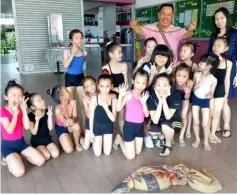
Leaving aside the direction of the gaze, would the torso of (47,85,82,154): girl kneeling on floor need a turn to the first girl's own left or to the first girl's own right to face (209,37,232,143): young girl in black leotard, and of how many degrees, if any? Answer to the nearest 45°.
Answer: approximately 45° to the first girl's own left

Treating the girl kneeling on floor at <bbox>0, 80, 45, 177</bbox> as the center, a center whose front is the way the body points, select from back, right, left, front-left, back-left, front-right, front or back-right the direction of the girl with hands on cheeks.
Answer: front-left

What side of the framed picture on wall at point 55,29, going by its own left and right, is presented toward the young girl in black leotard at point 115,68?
front

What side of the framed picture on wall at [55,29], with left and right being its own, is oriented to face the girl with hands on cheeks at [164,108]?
front

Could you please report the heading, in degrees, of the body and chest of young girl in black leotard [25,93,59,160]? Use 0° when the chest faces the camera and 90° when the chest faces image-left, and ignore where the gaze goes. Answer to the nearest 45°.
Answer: approximately 315°

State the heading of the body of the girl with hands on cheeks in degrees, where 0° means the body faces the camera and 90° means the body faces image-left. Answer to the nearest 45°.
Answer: approximately 0°

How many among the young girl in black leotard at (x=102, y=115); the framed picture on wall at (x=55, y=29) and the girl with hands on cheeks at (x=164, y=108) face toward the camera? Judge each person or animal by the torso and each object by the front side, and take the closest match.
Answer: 3

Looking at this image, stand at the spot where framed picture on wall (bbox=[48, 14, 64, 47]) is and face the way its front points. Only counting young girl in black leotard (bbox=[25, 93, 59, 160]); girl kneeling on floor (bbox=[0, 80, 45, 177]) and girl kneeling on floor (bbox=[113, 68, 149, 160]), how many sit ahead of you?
3

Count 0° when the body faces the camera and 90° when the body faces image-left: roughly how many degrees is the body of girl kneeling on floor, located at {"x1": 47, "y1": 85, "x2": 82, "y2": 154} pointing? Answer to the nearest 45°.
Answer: approximately 315°

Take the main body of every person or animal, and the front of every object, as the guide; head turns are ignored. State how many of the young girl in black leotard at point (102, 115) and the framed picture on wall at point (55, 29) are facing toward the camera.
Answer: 2

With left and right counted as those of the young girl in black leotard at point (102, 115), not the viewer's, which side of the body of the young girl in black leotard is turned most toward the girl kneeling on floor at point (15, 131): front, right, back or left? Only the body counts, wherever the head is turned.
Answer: right
